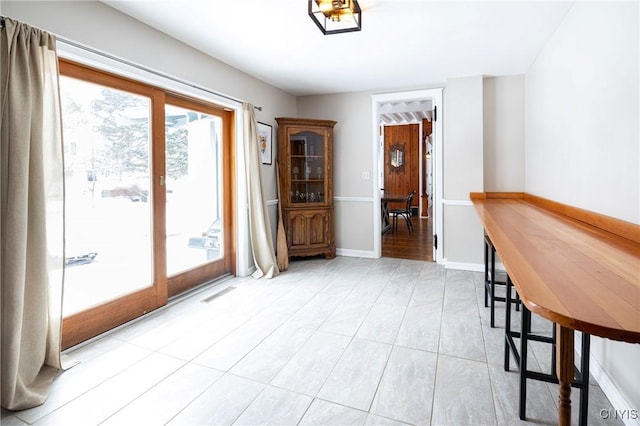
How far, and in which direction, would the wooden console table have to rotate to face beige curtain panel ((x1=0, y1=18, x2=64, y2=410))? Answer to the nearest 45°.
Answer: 0° — it already faces it

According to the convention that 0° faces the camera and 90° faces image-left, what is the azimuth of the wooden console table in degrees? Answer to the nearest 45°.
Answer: approximately 90°

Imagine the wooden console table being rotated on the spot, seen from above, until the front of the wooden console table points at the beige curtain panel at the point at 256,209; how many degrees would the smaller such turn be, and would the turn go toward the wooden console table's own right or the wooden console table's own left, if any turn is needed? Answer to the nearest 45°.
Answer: approximately 45° to the wooden console table's own right

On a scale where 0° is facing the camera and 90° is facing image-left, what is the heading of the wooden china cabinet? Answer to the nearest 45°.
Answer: approximately 0°

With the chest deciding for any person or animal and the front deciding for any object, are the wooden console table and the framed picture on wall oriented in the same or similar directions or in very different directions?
very different directions

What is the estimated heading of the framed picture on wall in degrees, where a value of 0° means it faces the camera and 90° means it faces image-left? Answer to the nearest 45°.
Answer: approximately 315°
